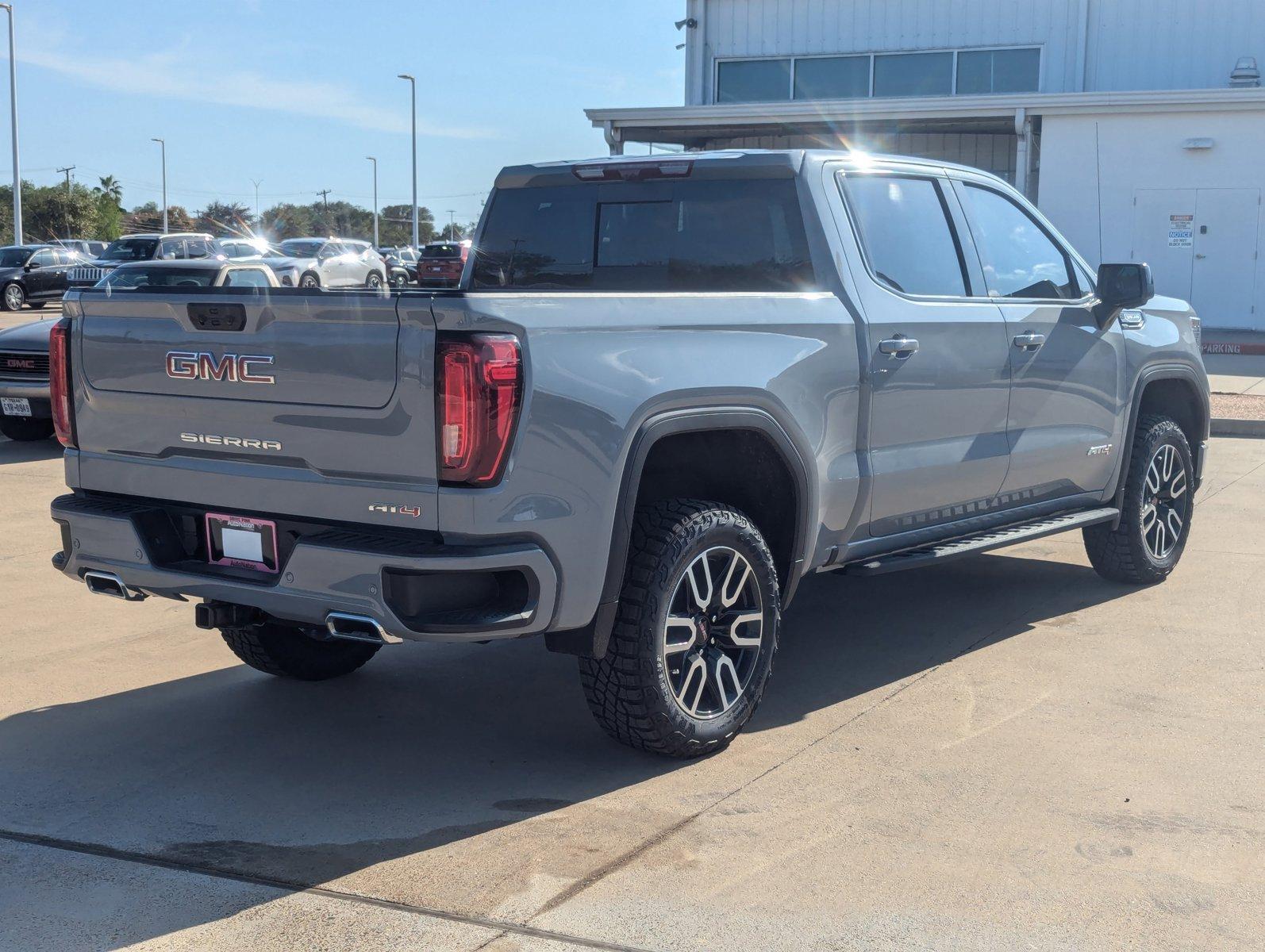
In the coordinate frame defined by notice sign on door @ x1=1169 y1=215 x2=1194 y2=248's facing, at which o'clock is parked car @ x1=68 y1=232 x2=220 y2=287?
The parked car is roughly at 3 o'clock from the notice sign on door.

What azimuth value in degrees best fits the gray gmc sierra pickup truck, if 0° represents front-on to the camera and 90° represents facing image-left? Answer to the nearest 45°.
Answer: approximately 225°

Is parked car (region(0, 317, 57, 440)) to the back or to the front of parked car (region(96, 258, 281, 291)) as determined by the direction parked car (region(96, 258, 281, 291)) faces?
to the front

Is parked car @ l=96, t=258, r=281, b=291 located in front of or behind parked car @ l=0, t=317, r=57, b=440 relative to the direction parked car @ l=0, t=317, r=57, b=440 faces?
behind

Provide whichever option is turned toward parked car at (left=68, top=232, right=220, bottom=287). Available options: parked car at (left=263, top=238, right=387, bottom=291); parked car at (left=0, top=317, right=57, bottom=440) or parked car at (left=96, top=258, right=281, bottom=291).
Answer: parked car at (left=263, top=238, right=387, bottom=291)

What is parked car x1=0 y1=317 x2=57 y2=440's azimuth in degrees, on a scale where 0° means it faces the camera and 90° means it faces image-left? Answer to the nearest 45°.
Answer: approximately 45°

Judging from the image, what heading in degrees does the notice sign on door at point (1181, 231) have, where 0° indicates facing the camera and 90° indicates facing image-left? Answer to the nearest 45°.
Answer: approximately 0°

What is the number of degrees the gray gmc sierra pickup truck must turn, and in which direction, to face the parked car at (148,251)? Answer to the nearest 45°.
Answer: approximately 45° to its left

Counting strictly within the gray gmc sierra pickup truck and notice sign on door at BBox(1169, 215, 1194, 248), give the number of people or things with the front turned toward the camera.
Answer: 1

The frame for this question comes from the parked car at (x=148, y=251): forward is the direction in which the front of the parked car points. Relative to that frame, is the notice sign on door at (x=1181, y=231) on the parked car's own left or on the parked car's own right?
on the parked car's own left
